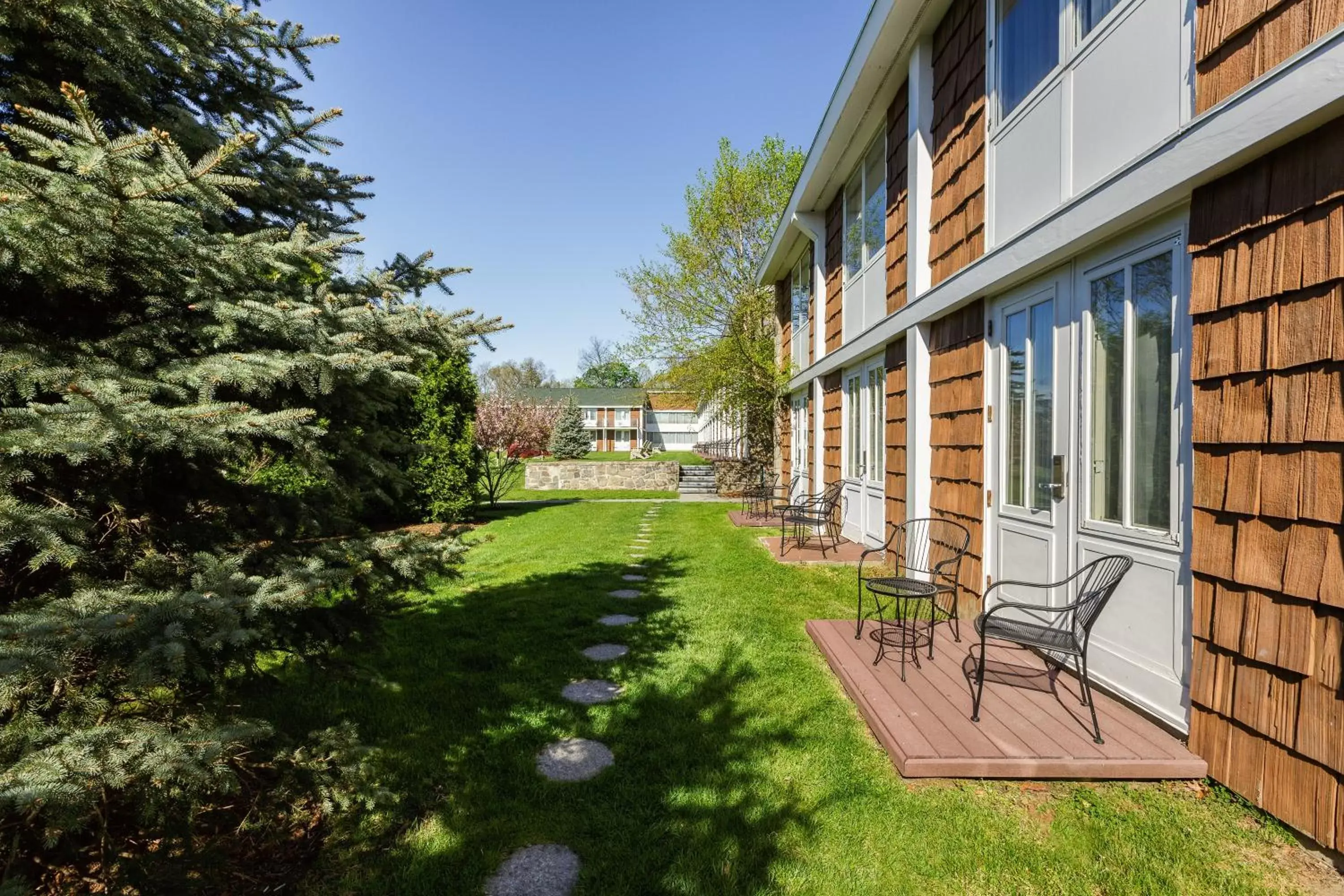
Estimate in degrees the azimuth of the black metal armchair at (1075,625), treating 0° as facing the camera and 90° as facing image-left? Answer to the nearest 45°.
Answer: approximately 90°

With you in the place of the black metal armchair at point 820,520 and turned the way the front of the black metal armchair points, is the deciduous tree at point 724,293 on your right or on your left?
on your right

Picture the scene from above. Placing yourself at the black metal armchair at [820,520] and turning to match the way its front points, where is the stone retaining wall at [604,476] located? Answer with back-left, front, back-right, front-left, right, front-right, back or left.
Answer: front-right

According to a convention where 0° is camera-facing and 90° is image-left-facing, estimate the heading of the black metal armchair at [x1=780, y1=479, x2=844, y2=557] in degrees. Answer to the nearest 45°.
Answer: approximately 90°

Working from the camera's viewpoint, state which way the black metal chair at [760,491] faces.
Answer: facing the viewer and to the left of the viewer

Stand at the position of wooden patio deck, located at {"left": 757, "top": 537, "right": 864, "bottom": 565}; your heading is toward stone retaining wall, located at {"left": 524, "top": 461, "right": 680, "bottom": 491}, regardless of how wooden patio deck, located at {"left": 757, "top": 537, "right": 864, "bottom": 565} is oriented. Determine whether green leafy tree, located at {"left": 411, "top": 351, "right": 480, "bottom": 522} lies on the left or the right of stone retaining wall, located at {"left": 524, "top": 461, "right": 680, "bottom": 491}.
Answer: left

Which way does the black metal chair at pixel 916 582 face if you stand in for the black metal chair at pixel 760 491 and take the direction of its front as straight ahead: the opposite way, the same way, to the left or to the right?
the same way

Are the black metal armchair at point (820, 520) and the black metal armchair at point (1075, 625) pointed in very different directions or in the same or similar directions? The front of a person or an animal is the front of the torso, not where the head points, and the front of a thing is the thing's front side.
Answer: same or similar directions

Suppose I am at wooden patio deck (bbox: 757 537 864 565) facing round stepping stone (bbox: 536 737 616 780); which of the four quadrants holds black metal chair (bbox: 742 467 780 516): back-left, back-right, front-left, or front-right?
back-right

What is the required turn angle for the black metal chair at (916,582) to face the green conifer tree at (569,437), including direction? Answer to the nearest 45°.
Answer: approximately 90° to its right

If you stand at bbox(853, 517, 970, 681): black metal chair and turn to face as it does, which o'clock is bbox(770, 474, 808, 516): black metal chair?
bbox(770, 474, 808, 516): black metal chair is roughly at 4 o'clock from bbox(853, 517, 970, 681): black metal chair.

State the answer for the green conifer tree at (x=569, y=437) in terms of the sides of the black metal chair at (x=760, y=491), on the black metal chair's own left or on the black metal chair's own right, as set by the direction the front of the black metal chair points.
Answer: on the black metal chair's own right

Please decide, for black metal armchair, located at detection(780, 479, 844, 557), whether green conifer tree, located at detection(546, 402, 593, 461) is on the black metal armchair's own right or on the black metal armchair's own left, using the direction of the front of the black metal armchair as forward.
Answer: on the black metal armchair's own right

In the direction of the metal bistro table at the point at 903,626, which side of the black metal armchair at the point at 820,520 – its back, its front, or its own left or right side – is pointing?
left

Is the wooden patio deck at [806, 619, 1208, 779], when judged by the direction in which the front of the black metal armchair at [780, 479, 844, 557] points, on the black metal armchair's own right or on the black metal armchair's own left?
on the black metal armchair's own left

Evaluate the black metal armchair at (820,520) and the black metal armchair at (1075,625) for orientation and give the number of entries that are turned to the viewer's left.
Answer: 2

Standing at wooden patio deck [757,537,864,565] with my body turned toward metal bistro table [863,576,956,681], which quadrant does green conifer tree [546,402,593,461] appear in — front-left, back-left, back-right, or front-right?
back-right
